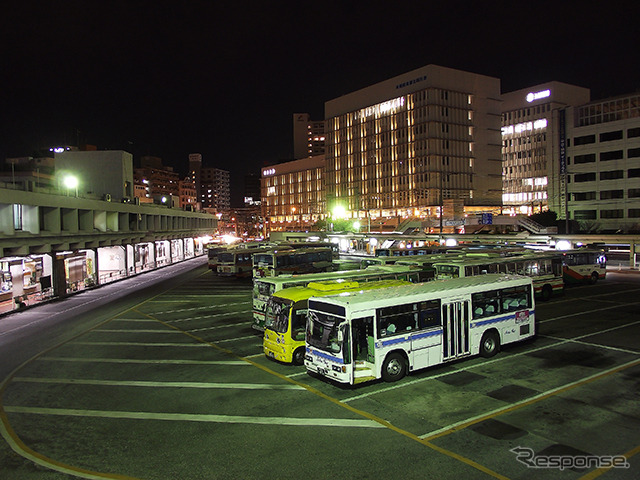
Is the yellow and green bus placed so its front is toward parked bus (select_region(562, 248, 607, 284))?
no

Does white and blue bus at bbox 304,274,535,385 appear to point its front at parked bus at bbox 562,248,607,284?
no

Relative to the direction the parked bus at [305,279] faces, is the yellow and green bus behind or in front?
in front

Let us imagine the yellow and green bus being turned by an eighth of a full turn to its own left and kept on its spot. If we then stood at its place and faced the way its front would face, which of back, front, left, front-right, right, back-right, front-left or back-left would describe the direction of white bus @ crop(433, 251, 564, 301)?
back-left

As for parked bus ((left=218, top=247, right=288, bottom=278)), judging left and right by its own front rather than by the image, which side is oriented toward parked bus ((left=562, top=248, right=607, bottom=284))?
left

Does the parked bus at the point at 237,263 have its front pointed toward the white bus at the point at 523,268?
no

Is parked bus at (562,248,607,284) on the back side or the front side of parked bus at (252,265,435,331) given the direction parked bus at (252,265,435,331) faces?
on the back side

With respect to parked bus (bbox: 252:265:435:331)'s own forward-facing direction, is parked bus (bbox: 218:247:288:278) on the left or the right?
on its right

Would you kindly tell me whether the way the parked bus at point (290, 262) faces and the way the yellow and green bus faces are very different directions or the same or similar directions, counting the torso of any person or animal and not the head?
same or similar directions

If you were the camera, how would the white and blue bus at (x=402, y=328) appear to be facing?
facing the viewer and to the left of the viewer

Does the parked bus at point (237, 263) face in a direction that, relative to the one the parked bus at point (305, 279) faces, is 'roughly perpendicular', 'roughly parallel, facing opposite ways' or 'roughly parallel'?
roughly parallel

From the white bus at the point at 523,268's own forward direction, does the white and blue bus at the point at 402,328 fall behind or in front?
in front

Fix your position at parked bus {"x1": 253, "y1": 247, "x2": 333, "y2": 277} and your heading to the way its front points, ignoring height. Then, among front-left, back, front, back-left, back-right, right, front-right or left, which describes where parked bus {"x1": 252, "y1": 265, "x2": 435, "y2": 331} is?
front-left

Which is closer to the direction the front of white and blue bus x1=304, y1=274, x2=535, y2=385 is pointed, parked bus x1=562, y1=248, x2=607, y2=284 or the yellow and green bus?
the yellow and green bus

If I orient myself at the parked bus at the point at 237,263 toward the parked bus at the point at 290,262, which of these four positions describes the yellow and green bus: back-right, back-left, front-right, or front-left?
front-right

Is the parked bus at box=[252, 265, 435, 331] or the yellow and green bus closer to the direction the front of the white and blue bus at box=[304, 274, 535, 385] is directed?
the yellow and green bus

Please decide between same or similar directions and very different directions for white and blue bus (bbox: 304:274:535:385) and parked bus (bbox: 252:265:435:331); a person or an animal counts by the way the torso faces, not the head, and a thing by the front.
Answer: same or similar directions

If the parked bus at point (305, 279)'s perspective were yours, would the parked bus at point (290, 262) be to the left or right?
on its right

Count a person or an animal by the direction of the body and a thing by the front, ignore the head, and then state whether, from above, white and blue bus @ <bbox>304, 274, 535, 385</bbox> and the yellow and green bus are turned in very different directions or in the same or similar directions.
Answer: same or similar directions

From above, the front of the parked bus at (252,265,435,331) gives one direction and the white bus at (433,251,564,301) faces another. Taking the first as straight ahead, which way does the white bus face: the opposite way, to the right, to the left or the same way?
the same way

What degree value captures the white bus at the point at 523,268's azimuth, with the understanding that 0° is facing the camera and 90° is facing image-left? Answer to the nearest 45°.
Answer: approximately 45°

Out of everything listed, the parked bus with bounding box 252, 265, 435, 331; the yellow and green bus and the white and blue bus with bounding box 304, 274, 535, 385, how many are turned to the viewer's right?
0

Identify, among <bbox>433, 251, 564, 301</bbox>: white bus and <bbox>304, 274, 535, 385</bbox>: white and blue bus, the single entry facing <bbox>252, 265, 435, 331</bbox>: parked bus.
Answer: the white bus
